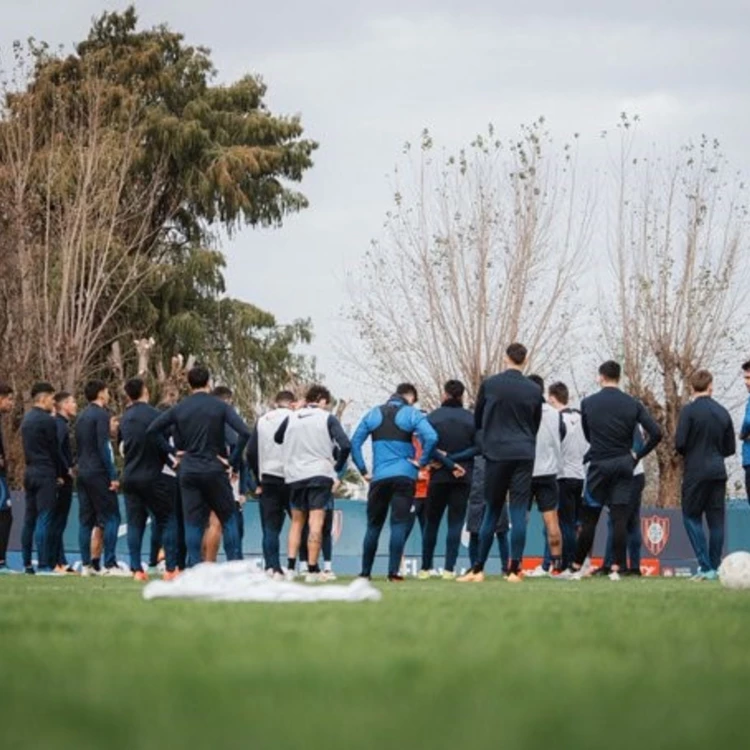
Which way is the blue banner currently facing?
toward the camera

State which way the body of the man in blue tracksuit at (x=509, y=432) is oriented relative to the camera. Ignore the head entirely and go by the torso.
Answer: away from the camera

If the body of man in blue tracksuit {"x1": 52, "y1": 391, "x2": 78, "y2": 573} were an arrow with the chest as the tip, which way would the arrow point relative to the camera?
to the viewer's right

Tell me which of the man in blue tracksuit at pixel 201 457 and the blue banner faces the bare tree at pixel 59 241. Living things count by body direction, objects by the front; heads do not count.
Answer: the man in blue tracksuit

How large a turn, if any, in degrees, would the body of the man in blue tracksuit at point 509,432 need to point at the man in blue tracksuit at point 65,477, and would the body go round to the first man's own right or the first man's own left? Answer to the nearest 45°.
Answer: approximately 45° to the first man's own left

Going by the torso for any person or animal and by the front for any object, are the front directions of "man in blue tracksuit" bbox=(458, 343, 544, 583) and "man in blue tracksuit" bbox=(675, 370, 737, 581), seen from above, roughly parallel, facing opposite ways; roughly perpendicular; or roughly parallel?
roughly parallel

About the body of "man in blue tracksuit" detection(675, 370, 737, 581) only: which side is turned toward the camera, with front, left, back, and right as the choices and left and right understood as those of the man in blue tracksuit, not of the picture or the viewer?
back

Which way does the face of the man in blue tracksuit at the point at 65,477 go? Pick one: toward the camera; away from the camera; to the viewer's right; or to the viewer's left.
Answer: to the viewer's right

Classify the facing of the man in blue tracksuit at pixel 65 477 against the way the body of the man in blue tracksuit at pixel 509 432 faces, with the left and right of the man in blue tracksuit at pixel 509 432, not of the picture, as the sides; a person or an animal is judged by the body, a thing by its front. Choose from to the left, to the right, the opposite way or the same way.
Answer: to the right

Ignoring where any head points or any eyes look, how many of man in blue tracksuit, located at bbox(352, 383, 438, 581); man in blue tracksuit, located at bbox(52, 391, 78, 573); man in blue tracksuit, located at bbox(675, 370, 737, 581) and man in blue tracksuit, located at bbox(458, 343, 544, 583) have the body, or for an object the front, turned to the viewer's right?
1

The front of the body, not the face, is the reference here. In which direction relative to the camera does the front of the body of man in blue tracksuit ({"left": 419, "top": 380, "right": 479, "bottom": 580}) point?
away from the camera

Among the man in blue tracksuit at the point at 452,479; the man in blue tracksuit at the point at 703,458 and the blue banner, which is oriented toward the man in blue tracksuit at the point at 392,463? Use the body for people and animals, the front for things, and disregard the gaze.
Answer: the blue banner

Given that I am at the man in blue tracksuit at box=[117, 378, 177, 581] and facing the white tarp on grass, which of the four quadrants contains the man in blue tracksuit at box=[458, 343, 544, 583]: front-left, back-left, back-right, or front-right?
front-left

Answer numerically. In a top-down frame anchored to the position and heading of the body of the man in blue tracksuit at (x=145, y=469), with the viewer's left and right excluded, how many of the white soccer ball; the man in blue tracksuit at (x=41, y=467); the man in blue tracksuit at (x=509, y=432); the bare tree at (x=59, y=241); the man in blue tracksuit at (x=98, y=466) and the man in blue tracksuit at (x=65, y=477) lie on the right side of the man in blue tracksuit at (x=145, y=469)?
2

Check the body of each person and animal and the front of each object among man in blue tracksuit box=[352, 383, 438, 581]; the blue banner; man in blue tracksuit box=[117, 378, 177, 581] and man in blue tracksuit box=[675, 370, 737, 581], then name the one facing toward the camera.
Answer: the blue banner

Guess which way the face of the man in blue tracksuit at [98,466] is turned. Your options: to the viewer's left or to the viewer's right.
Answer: to the viewer's right

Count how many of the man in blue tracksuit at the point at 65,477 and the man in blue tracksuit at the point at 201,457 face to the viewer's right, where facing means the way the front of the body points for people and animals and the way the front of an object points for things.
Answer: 1
